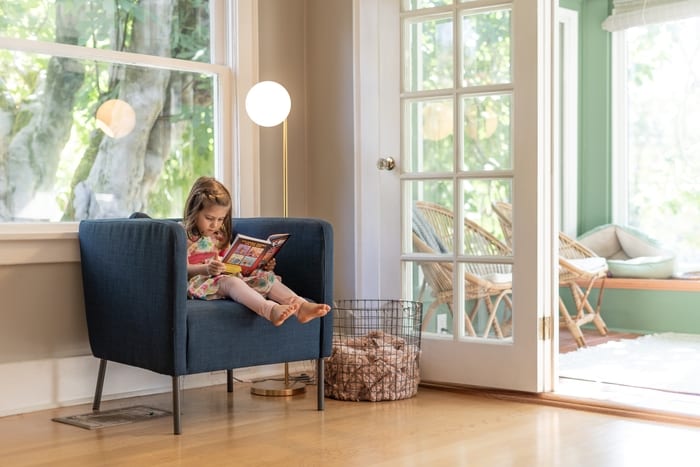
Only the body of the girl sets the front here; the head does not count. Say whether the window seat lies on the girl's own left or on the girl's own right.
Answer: on the girl's own left

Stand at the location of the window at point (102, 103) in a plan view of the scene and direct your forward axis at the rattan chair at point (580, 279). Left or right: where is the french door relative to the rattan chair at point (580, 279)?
right

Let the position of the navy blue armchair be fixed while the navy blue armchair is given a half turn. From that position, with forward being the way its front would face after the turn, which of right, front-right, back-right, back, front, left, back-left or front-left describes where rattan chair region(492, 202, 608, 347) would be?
right

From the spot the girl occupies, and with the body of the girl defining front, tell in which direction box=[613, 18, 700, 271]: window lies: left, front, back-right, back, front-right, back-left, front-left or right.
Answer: left

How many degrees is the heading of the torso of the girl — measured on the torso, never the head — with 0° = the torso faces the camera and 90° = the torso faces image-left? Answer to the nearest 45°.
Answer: approximately 315°

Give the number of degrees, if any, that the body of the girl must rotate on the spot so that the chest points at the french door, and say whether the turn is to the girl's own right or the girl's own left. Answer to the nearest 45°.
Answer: approximately 45° to the girl's own left

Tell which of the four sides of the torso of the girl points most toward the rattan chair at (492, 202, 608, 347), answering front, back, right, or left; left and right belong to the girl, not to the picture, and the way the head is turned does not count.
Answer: left

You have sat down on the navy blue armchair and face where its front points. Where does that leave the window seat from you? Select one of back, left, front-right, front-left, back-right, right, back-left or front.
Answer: left

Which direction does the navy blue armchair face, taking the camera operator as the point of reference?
facing the viewer and to the right of the viewer
